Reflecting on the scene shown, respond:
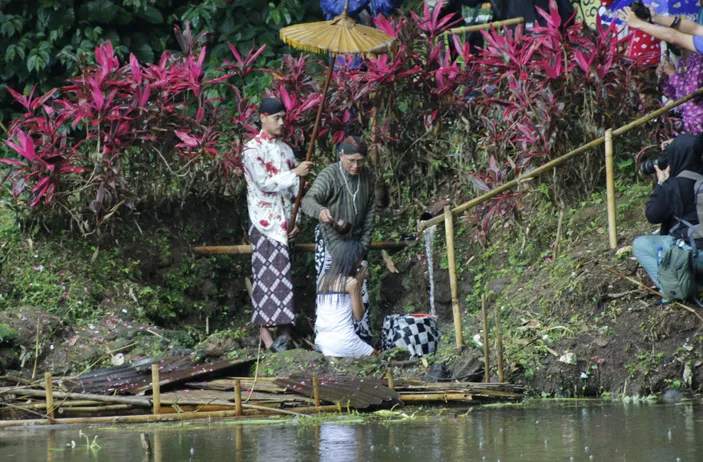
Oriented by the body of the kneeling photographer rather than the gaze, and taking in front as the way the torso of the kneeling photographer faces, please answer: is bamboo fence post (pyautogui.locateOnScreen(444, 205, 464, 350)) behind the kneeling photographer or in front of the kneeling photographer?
in front

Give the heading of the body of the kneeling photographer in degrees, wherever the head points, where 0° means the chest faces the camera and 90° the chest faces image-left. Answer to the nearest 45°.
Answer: approximately 90°

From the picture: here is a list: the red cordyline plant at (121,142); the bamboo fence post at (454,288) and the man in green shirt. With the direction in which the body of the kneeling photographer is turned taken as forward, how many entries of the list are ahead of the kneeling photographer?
3

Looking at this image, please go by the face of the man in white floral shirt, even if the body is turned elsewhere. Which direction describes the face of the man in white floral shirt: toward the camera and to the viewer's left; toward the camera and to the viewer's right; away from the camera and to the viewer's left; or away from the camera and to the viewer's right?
toward the camera and to the viewer's right

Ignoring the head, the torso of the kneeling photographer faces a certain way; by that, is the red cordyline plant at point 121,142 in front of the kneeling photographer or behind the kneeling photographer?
in front

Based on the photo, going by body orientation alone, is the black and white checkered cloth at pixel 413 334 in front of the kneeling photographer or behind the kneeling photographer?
in front

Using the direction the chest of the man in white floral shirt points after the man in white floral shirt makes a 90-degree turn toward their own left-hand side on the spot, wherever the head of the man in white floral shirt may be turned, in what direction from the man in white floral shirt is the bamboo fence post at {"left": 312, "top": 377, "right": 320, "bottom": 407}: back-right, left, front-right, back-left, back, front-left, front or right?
back-right

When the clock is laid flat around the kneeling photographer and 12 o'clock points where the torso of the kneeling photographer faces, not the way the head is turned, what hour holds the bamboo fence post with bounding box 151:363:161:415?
The bamboo fence post is roughly at 11 o'clock from the kneeling photographer.

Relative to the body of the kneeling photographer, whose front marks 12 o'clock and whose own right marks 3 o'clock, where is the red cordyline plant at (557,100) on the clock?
The red cordyline plant is roughly at 2 o'clock from the kneeling photographer.

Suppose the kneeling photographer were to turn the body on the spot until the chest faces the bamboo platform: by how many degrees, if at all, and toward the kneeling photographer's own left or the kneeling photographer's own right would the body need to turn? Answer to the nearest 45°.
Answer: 0° — they already face it

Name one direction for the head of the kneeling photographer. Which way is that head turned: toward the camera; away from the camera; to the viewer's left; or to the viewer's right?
to the viewer's left

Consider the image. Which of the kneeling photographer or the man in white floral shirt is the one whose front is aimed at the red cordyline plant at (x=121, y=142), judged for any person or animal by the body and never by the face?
the kneeling photographer

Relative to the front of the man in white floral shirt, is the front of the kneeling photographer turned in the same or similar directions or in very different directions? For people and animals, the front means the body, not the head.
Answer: very different directions

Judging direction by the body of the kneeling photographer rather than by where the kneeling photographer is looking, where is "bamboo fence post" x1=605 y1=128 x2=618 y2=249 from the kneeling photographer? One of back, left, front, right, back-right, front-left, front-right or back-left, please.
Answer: front-right

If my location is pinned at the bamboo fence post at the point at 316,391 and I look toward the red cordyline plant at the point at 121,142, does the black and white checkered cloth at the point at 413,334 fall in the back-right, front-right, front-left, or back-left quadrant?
front-right

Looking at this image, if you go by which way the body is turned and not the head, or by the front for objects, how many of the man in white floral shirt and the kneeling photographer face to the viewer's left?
1
